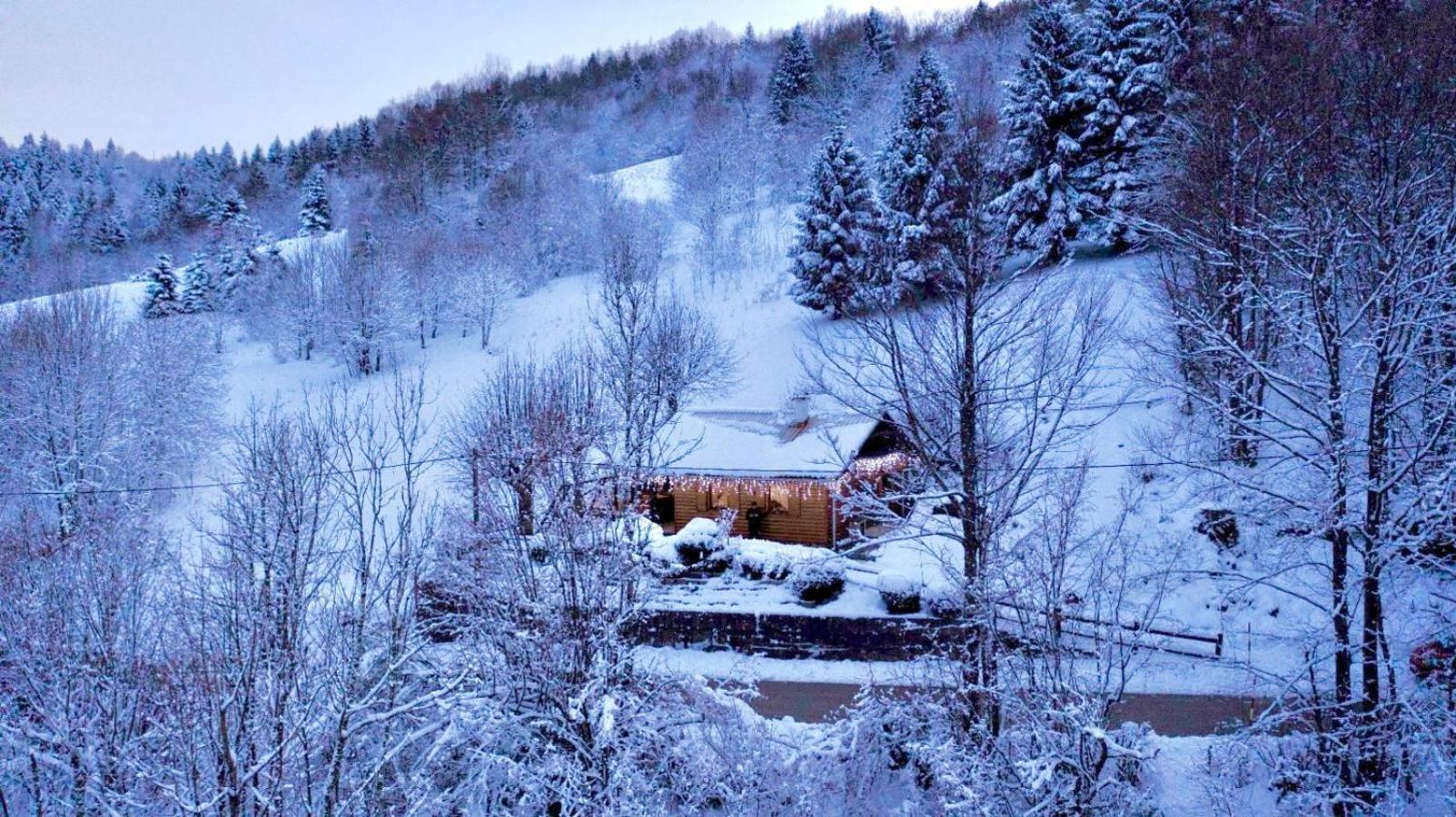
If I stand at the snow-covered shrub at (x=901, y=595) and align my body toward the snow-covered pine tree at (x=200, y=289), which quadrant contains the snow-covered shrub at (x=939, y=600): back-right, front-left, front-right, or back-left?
back-right

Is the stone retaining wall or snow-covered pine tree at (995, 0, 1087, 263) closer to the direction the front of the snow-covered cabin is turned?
the stone retaining wall

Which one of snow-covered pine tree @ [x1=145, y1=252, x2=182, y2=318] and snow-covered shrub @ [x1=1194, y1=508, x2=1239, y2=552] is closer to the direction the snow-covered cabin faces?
the snow-covered shrub

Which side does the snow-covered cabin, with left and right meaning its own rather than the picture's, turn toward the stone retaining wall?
front

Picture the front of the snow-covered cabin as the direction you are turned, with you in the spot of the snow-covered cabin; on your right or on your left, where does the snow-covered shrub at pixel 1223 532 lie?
on your left

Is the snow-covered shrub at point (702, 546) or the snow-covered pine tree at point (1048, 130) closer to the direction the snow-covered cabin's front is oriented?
the snow-covered shrub

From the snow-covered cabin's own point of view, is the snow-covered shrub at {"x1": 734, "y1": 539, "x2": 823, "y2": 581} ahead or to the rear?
ahead

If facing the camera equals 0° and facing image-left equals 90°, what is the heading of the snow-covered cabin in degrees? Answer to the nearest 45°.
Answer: approximately 0°

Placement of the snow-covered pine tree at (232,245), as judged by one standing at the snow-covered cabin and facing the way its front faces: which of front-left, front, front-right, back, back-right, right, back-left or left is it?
back-right

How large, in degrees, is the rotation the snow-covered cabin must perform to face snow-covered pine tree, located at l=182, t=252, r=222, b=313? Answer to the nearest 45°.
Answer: approximately 135° to its right

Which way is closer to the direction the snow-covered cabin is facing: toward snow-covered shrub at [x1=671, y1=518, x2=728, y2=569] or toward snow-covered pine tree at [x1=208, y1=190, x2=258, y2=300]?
the snow-covered shrub
